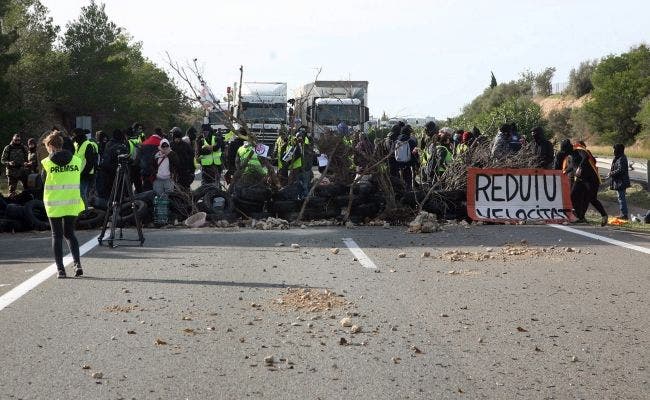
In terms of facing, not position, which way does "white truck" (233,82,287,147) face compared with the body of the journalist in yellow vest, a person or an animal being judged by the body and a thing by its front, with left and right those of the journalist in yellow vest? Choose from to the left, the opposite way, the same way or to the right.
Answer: the opposite way

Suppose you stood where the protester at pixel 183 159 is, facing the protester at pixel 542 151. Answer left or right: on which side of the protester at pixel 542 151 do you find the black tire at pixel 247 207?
right

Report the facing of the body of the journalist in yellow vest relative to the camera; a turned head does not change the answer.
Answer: away from the camera

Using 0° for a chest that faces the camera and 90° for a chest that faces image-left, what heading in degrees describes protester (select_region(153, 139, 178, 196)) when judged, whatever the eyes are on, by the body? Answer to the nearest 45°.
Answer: approximately 0°

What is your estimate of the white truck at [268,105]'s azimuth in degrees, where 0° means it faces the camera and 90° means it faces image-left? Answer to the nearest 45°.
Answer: approximately 0°

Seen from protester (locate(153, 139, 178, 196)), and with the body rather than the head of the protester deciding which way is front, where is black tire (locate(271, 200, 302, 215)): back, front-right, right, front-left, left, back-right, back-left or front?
left

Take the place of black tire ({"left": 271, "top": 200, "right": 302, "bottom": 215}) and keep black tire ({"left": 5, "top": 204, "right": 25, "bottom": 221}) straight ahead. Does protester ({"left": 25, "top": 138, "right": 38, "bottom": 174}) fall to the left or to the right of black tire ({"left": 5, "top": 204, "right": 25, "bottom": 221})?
right

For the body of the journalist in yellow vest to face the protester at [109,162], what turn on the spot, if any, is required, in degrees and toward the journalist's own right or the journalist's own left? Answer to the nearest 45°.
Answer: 0° — they already face them

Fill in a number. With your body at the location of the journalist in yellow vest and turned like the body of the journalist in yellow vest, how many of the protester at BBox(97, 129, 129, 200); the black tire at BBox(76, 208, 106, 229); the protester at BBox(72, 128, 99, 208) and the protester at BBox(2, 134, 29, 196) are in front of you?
4
